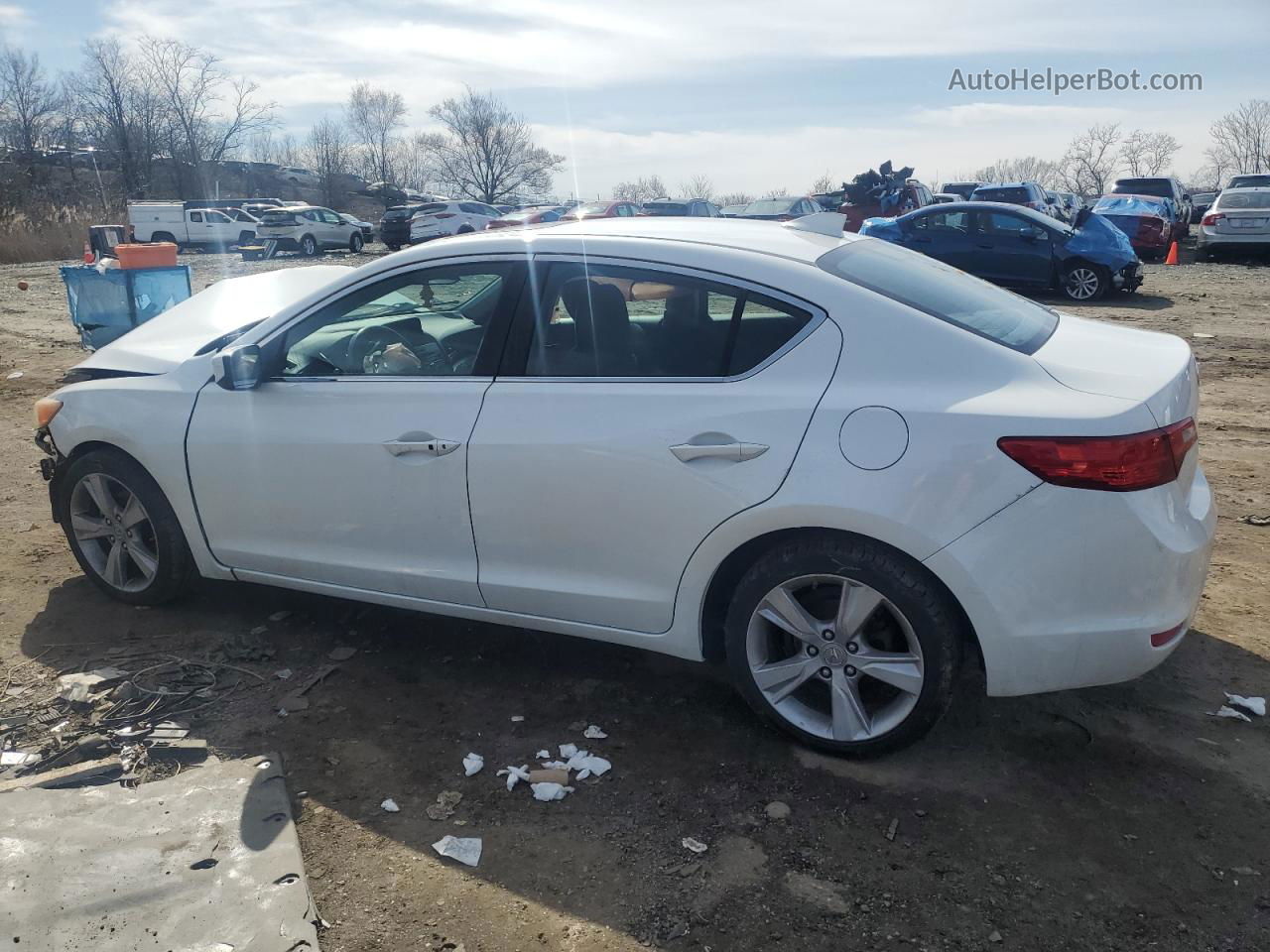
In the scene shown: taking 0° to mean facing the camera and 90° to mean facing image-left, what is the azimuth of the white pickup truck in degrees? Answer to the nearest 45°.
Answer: approximately 270°

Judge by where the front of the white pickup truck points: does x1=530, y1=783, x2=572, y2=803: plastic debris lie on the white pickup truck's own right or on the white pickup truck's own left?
on the white pickup truck's own right

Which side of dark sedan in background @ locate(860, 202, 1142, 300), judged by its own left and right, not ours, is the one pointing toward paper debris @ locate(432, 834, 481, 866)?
right

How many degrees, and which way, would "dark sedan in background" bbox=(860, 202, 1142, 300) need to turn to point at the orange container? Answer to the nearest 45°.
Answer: approximately 135° to its right

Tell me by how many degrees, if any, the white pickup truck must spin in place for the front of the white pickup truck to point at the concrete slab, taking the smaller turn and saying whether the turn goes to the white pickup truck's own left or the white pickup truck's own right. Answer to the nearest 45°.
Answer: approximately 90° to the white pickup truck's own right

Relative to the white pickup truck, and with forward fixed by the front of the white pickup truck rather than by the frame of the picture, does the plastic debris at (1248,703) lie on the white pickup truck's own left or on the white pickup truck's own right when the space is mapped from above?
on the white pickup truck's own right

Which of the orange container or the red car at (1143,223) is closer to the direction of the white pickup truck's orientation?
the red car

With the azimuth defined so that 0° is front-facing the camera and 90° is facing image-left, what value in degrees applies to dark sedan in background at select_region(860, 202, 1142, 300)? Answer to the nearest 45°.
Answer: approximately 270°

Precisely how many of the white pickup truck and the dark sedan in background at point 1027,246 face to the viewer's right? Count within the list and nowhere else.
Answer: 2

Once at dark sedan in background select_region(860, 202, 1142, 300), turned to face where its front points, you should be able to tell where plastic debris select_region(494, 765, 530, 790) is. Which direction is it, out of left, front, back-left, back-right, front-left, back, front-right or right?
right

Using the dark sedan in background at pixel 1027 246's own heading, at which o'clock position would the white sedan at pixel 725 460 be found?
The white sedan is roughly at 3 o'clock from the dark sedan in background.

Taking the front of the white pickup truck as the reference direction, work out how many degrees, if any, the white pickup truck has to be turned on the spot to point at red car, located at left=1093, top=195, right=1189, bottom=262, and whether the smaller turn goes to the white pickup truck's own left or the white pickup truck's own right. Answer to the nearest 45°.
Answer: approximately 45° to the white pickup truck's own right

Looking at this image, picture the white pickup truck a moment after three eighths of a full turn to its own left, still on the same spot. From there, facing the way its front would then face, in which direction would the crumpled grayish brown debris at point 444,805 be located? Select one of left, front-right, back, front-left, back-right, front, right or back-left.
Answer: back-left

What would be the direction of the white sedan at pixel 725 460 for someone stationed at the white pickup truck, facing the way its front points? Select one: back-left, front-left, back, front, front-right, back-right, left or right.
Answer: right

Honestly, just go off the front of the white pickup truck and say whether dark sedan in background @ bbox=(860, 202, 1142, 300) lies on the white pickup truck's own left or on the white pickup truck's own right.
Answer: on the white pickup truck's own right

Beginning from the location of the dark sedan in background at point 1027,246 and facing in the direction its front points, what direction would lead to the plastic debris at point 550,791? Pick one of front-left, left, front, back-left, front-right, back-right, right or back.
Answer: right
